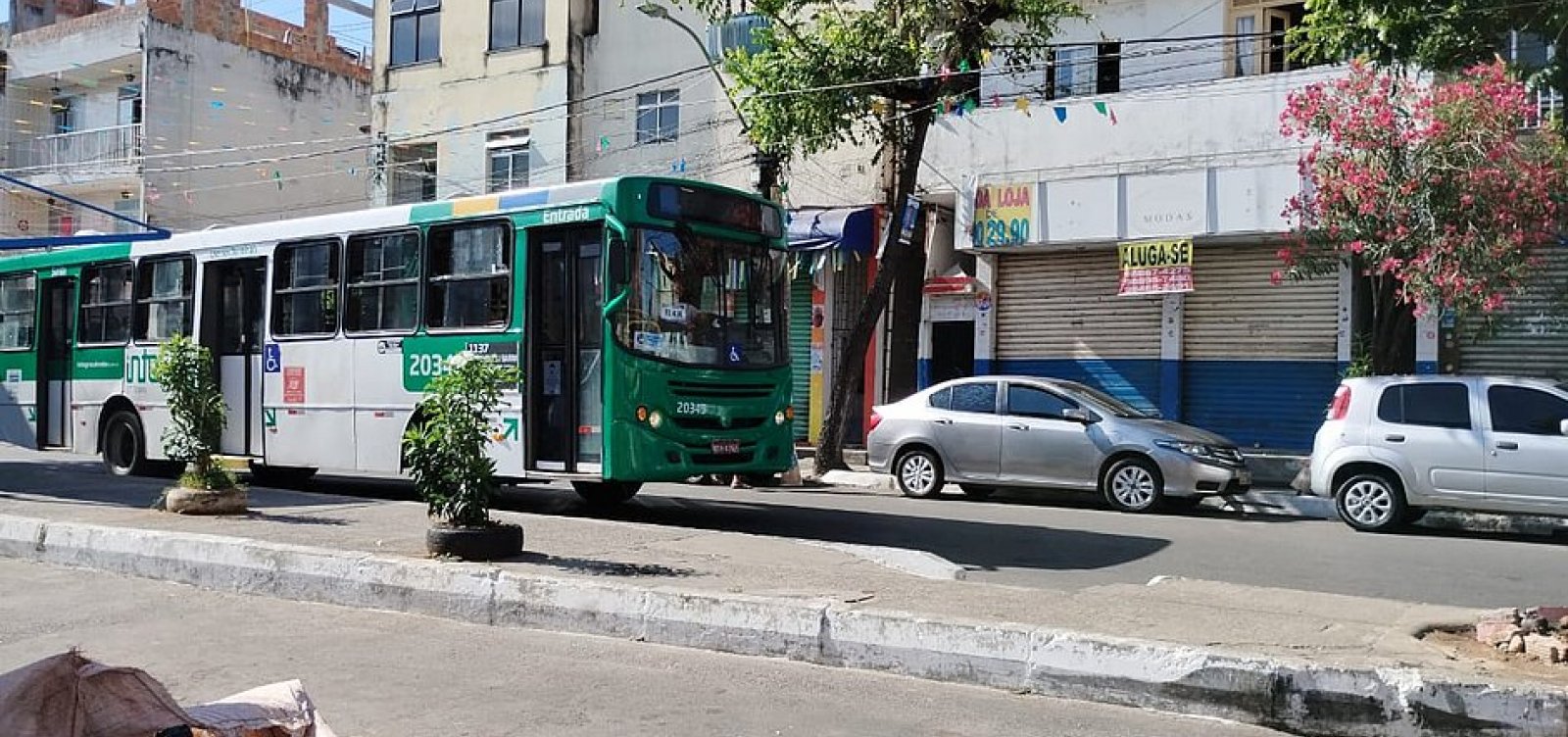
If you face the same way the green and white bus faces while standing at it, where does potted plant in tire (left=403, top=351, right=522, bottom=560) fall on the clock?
The potted plant in tire is roughly at 2 o'clock from the green and white bus.

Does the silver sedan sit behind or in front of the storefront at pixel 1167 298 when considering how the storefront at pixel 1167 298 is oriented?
in front

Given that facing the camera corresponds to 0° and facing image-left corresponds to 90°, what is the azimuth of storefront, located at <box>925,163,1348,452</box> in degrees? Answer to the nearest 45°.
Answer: approximately 0°

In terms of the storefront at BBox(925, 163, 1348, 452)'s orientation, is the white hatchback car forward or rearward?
forward

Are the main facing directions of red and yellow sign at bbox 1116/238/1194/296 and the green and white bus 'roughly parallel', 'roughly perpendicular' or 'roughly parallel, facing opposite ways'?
roughly perpendicular

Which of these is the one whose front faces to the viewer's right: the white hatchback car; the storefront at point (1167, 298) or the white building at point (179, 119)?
the white hatchback car

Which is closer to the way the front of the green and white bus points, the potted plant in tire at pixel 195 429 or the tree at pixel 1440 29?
the tree

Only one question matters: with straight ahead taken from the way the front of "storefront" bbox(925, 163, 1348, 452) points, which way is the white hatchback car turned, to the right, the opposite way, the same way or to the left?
to the left

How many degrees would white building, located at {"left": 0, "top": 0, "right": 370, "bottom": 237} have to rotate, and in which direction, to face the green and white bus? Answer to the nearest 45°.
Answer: approximately 45° to its left

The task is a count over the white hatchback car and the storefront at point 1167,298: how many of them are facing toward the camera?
1

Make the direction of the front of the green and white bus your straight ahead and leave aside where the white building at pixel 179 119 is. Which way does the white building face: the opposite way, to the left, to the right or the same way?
to the right

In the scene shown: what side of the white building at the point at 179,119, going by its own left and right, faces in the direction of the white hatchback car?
left
